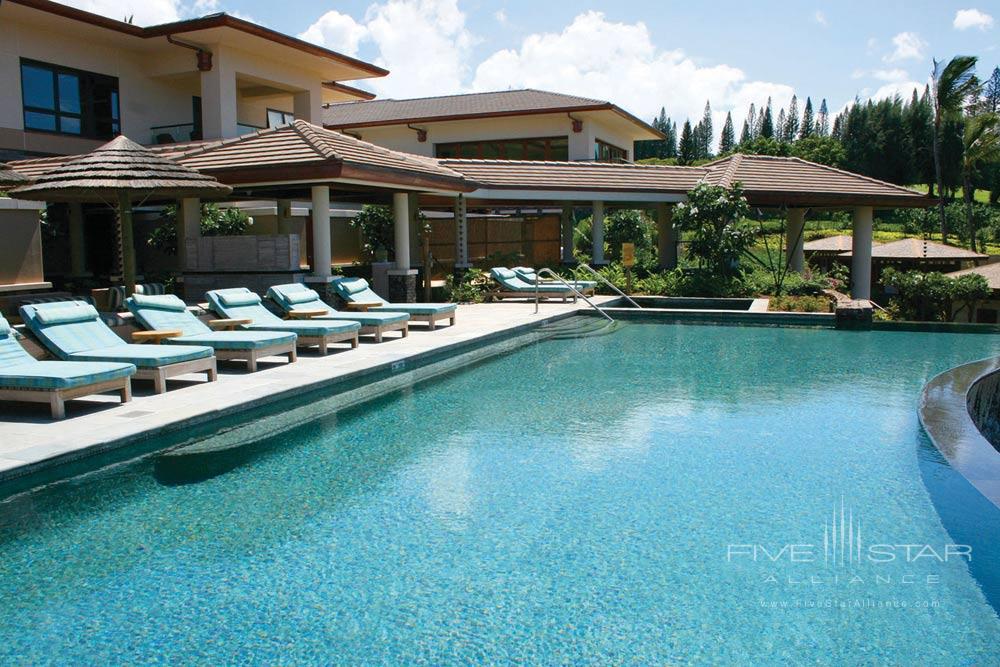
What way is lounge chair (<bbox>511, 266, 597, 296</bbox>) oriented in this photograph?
to the viewer's right

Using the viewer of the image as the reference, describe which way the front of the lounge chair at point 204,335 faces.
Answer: facing the viewer and to the right of the viewer

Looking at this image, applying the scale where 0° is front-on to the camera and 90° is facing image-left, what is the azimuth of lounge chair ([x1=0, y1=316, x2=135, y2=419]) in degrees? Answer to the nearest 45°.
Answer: approximately 315°

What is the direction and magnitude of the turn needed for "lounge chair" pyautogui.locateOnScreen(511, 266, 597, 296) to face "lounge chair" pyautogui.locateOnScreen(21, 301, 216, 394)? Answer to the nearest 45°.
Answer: approximately 90° to its right

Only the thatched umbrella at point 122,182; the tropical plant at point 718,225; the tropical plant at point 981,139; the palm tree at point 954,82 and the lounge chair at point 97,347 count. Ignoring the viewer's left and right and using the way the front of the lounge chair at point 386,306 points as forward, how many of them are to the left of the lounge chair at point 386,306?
3

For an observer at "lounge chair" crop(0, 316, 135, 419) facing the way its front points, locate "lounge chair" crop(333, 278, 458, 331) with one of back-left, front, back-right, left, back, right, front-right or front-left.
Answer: left

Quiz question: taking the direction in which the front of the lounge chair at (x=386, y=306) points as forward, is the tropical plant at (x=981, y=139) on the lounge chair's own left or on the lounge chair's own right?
on the lounge chair's own left

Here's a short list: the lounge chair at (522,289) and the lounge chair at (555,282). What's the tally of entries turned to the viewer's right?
2

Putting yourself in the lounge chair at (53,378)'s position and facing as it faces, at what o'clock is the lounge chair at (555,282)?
the lounge chair at (555,282) is roughly at 9 o'clock from the lounge chair at (53,378).

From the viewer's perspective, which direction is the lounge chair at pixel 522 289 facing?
to the viewer's right

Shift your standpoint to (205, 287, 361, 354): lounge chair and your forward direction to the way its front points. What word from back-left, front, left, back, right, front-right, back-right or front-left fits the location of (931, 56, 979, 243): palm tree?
left
